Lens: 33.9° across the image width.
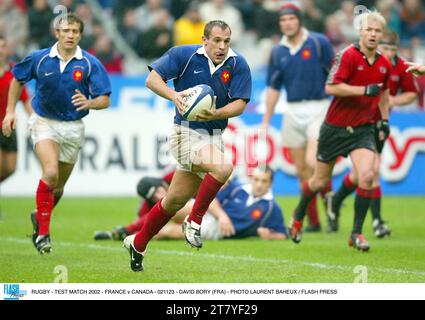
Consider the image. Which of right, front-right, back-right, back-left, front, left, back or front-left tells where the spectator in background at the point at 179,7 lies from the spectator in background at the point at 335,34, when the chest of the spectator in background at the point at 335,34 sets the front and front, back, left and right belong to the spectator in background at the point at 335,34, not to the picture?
right

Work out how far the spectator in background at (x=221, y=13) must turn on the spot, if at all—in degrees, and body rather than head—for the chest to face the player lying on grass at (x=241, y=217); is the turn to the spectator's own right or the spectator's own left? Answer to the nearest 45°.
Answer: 0° — they already face them

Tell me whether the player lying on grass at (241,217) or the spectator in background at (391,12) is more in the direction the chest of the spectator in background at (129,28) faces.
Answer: the player lying on grass

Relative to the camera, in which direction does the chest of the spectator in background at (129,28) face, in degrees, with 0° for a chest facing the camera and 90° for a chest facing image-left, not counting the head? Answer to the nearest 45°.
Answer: approximately 0°

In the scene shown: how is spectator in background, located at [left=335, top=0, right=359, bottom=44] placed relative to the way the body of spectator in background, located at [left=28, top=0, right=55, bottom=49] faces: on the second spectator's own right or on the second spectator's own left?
on the second spectator's own left

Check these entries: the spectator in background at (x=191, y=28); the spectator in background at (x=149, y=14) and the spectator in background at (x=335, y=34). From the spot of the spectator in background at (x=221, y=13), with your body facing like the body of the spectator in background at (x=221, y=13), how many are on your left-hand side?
1

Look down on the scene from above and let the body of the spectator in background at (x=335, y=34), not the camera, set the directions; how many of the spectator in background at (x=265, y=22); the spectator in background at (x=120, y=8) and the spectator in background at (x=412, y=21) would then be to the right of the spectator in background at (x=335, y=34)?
2

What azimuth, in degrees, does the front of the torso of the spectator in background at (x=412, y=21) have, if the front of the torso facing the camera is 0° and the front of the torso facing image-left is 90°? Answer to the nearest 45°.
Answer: approximately 0°

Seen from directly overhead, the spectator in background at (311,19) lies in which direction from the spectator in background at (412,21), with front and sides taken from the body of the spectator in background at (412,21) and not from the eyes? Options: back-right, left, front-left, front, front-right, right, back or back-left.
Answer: front-right

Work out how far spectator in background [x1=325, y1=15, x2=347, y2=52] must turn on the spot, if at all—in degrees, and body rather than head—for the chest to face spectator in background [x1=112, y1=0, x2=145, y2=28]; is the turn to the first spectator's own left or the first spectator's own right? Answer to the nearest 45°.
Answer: approximately 90° to the first spectator's own right

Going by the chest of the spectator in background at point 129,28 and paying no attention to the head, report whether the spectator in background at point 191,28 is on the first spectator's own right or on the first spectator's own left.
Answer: on the first spectator's own left

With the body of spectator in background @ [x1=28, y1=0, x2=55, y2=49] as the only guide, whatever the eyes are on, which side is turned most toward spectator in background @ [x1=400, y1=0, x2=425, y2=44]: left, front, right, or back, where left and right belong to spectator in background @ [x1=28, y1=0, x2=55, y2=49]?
left
